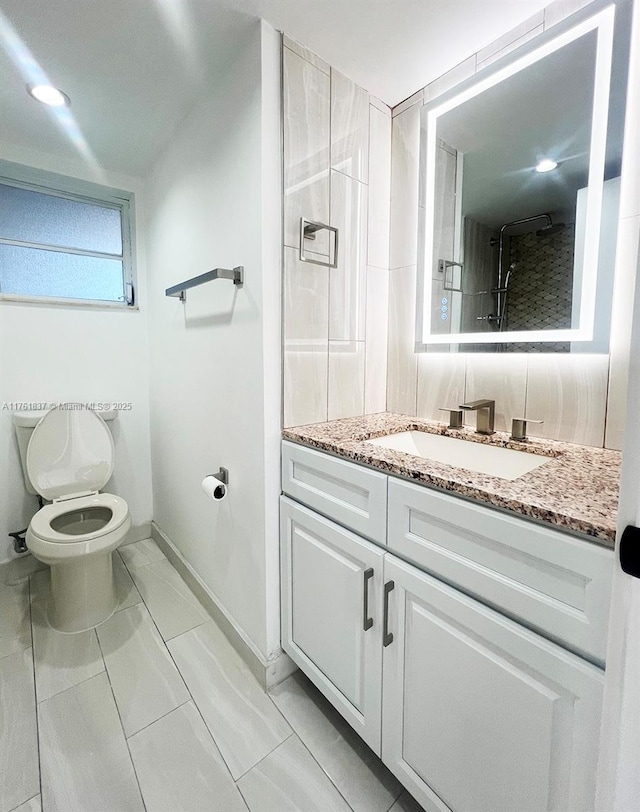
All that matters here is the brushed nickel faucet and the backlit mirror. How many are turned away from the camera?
0

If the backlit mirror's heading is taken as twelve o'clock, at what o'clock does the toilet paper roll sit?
The toilet paper roll is roughly at 1 o'clock from the backlit mirror.

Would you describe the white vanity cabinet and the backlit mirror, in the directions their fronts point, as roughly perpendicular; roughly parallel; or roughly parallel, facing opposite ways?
roughly parallel

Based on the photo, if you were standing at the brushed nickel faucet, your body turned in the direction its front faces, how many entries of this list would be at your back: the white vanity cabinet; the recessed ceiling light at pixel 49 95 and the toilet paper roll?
0

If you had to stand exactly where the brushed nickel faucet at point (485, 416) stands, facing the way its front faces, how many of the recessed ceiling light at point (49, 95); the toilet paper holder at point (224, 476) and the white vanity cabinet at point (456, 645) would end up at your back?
0

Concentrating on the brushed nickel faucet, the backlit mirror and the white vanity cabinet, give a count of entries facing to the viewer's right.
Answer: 0

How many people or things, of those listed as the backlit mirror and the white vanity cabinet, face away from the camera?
0

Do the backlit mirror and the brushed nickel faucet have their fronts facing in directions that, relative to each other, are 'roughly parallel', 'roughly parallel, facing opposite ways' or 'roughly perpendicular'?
roughly parallel

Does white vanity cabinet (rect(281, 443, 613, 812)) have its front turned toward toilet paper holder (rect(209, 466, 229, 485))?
no

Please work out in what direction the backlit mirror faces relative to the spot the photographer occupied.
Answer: facing the viewer and to the left of the viewer

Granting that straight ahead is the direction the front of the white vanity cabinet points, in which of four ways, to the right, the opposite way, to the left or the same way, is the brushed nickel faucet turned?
the same way

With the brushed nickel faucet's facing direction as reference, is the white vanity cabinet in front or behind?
in front

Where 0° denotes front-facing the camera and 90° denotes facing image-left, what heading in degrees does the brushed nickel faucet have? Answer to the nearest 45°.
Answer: approximately 45°

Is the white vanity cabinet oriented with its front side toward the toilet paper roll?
no
